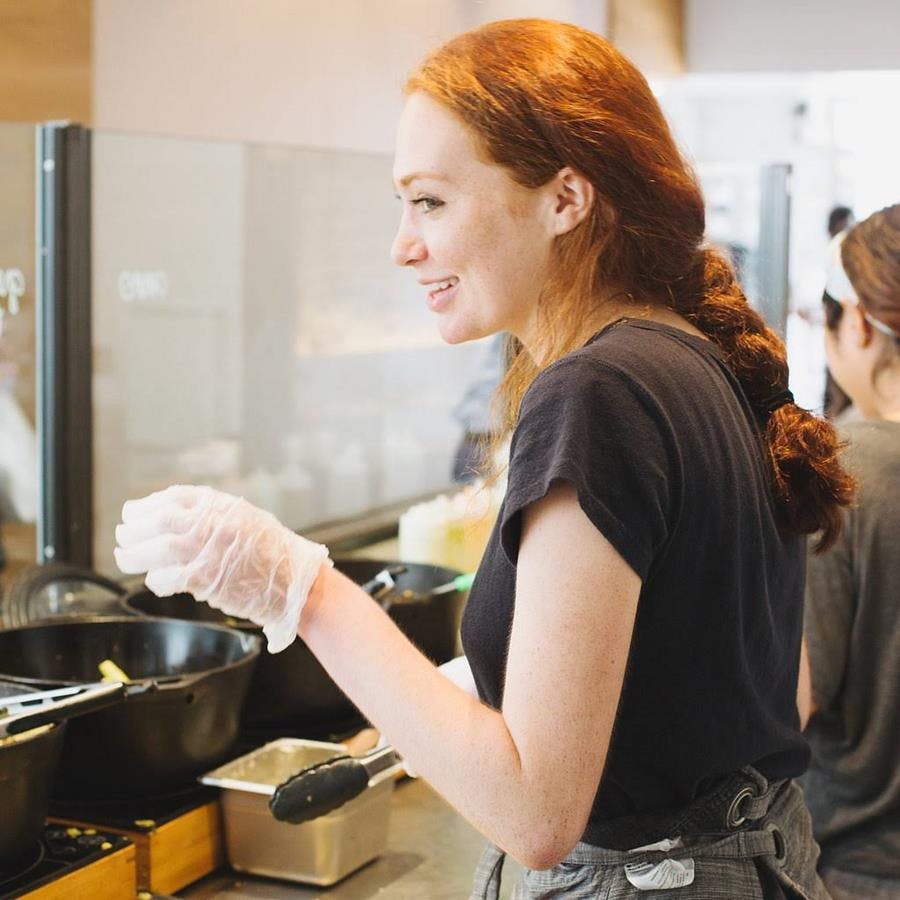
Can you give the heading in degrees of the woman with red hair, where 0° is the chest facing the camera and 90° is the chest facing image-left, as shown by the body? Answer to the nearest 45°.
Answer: approximately 90°

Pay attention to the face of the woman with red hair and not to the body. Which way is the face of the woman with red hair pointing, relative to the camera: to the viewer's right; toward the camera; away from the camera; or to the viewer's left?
to the viewer's left
